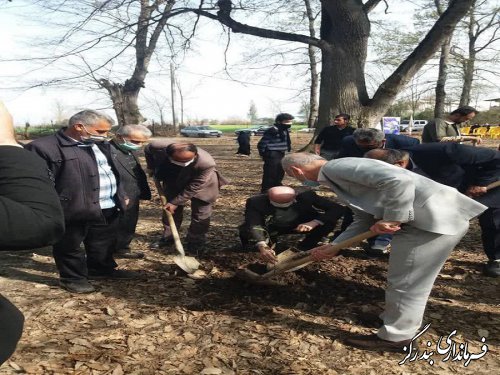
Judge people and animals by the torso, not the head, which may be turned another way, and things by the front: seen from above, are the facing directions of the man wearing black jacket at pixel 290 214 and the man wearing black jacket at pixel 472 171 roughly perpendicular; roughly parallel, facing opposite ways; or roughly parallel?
roughly perpendicular

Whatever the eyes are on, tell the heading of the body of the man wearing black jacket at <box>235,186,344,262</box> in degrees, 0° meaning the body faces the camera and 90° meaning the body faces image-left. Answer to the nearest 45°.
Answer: approximately 0°

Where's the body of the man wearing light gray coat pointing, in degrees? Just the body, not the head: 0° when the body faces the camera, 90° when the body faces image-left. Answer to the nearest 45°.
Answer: approximately 90°

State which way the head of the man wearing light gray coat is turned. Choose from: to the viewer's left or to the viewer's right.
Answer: to the viewer's left

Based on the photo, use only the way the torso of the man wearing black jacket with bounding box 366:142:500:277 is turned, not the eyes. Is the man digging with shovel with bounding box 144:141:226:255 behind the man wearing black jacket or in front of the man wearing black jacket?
in front

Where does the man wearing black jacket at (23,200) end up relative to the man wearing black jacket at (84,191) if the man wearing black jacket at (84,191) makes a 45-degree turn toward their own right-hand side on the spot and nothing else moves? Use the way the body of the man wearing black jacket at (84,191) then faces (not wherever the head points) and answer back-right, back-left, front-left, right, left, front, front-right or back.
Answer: front

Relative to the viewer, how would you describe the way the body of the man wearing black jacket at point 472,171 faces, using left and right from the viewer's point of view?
facing to the left of the viewer

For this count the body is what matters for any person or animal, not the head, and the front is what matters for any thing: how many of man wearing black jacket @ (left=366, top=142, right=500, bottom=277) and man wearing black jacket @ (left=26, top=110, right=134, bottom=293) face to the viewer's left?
1

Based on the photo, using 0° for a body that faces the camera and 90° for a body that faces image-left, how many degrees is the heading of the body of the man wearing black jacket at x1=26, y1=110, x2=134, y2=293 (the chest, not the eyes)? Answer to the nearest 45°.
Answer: approximately 315°

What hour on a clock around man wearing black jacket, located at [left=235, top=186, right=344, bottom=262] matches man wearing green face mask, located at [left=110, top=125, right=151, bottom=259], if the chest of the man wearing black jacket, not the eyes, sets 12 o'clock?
The man wearing green face mask is roughly at 3 o'clock from the man wearing black jacket.

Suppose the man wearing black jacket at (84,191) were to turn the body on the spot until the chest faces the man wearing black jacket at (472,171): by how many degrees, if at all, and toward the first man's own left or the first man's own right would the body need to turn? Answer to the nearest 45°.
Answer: approximately 45° to the first man's own left

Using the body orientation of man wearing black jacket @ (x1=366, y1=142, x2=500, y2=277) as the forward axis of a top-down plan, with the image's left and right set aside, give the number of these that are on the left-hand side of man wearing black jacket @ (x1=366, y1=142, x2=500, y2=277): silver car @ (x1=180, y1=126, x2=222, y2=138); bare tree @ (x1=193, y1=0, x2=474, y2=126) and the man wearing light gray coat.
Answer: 1
